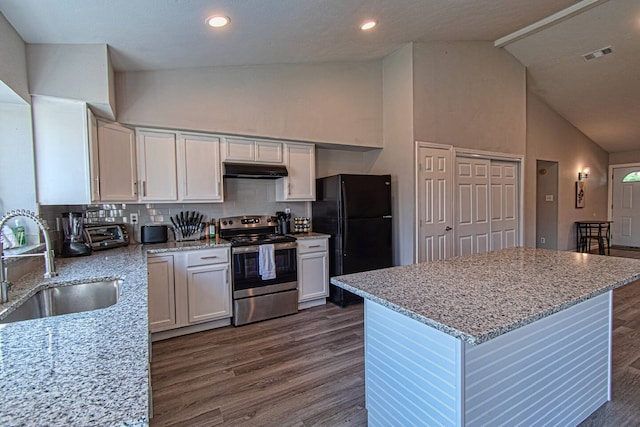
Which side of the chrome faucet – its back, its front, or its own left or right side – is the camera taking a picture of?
right

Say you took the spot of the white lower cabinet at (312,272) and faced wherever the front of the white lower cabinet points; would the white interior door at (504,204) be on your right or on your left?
on your left

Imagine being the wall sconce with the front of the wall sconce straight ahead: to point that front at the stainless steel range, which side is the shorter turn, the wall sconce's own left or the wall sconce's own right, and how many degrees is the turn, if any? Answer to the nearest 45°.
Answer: approximately 45° to the wall sconce's own right

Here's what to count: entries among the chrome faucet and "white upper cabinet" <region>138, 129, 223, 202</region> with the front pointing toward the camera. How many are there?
1

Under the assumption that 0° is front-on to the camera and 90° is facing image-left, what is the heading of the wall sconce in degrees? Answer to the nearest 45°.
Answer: approximately 315°

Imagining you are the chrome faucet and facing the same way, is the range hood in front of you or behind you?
in front

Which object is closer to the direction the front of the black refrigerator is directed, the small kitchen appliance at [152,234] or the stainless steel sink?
the stainless steel sink

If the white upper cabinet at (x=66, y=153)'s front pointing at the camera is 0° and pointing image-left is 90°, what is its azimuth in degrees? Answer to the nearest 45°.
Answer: approximately 315°
